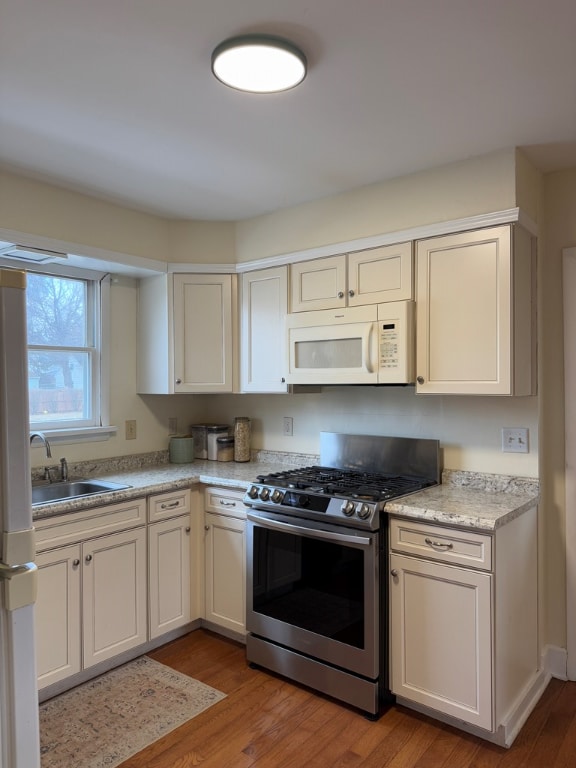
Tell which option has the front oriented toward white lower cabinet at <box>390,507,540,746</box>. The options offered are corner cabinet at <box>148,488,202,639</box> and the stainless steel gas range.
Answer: the corner cabinet

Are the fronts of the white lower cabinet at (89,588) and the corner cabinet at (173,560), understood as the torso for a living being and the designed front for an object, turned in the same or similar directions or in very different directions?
same or similar directions

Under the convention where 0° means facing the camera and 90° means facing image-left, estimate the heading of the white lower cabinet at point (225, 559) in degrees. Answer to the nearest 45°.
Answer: approximately 45°

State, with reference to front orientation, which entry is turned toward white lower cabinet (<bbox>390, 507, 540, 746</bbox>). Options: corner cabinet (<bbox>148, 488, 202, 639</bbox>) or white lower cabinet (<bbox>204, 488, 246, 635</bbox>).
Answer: the corner cabinet

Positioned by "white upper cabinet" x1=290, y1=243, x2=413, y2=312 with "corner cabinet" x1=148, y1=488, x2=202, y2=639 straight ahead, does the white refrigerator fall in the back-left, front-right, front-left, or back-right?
front-left

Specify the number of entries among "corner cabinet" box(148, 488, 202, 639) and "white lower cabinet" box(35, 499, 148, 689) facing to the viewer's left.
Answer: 0

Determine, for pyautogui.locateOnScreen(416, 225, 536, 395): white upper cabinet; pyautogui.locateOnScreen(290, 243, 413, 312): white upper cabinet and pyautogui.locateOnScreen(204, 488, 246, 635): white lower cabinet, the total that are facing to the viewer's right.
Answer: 0

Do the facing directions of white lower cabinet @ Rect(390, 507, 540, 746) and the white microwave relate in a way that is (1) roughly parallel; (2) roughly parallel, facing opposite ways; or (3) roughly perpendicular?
roughly parallel

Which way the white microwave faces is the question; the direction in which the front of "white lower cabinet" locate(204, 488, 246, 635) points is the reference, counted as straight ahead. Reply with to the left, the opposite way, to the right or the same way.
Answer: the same way

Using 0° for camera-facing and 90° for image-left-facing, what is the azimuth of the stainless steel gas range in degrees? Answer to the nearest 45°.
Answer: approximately 45°

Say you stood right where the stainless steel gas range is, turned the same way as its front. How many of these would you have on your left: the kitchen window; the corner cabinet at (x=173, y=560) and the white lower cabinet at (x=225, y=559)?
0

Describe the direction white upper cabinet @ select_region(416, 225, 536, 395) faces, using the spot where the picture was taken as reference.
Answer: facing the viewer and to the left of the viewer

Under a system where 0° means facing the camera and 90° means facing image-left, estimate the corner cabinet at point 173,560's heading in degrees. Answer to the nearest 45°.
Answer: approximately 315°

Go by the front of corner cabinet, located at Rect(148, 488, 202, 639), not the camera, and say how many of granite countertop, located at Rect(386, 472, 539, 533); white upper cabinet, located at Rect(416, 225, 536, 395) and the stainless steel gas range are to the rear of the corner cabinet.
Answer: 0

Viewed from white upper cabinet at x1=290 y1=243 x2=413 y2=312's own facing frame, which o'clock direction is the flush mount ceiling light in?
The flush mount ceiling light is roughly at 11 o'clock from the white upper cabinet.

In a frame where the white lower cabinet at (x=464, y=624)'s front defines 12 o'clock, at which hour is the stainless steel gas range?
The stainless steel gas range is roughly at 2 o'clock from the white lower cabinet.

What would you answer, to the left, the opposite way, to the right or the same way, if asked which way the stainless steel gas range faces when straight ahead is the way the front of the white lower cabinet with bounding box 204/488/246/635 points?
the same way

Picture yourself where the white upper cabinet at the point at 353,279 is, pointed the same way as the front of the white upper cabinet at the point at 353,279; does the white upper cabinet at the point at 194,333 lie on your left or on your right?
on your right
